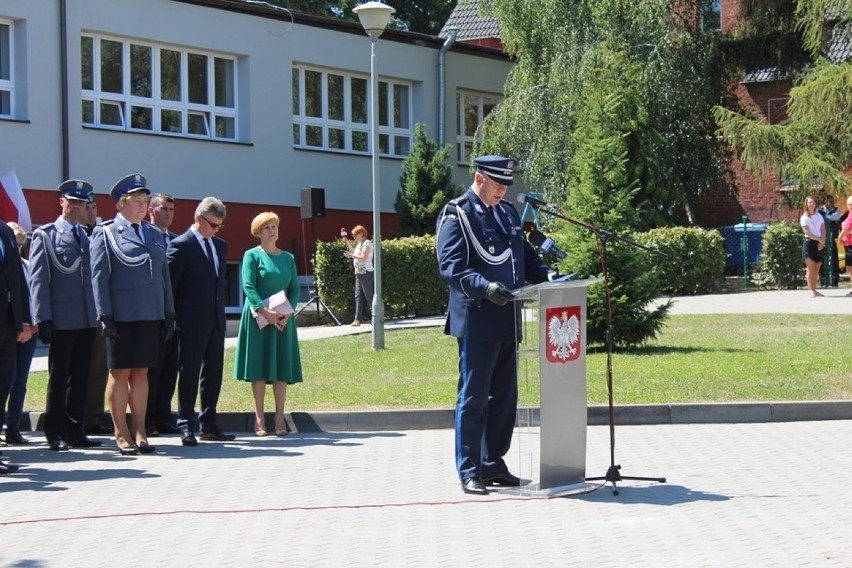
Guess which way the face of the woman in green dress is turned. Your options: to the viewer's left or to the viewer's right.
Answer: to the viewer's right

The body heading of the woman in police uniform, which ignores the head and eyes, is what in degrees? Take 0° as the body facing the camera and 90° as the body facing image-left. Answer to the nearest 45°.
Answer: approximately 315°

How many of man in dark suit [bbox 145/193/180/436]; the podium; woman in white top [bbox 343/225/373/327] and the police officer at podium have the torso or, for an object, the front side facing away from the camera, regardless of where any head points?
0

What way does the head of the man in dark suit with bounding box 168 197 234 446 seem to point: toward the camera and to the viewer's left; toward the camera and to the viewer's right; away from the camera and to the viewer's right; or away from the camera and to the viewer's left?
toward the camera and to the viewer's right

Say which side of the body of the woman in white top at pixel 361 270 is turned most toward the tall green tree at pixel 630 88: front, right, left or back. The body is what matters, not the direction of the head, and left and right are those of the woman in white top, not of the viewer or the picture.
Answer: back

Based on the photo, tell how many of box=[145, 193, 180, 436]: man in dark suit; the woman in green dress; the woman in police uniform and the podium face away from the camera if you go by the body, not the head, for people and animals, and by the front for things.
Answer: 0

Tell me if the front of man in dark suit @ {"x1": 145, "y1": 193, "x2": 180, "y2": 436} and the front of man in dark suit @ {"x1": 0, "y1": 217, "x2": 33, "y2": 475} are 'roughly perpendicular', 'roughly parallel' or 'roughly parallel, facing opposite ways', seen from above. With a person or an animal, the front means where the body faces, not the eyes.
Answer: roughly parallel

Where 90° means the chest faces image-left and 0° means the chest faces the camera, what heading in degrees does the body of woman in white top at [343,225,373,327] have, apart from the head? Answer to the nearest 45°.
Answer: approximately 45°

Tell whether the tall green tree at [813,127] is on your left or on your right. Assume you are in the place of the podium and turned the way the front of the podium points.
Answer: on your left

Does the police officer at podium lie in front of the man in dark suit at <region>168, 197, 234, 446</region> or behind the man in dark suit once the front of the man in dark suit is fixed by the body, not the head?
in front

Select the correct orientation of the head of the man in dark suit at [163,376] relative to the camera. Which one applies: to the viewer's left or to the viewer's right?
to the viewer's right

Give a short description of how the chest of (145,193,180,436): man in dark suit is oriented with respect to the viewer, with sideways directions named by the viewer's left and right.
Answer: facing the viewer and to the right of the viewer

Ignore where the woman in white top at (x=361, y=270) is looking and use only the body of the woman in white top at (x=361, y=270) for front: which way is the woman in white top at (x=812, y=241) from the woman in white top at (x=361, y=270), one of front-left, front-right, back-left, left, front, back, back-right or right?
back-left
